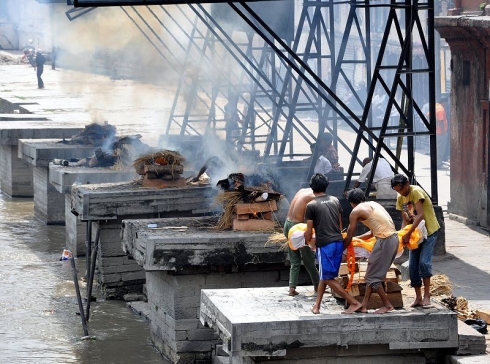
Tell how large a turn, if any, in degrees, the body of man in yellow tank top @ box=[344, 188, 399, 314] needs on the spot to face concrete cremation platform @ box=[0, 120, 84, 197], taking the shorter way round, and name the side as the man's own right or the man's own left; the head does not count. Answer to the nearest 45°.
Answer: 0° — they already face it

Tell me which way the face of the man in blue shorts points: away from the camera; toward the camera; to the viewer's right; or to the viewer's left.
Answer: away from the camera

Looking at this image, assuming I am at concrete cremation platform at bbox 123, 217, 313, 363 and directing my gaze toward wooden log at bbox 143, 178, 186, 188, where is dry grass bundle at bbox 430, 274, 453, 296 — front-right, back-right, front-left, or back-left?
back-right

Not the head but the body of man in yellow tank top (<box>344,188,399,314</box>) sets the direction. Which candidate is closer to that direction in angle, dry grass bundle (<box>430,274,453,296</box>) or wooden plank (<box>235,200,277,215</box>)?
the wooden plank

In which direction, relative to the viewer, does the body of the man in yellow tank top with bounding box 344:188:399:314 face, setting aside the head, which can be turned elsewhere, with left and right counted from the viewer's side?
facing away from the viewer and to the left of the viewer

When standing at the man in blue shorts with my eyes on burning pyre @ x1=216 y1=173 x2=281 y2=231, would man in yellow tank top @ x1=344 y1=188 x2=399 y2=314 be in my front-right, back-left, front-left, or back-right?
back-right
